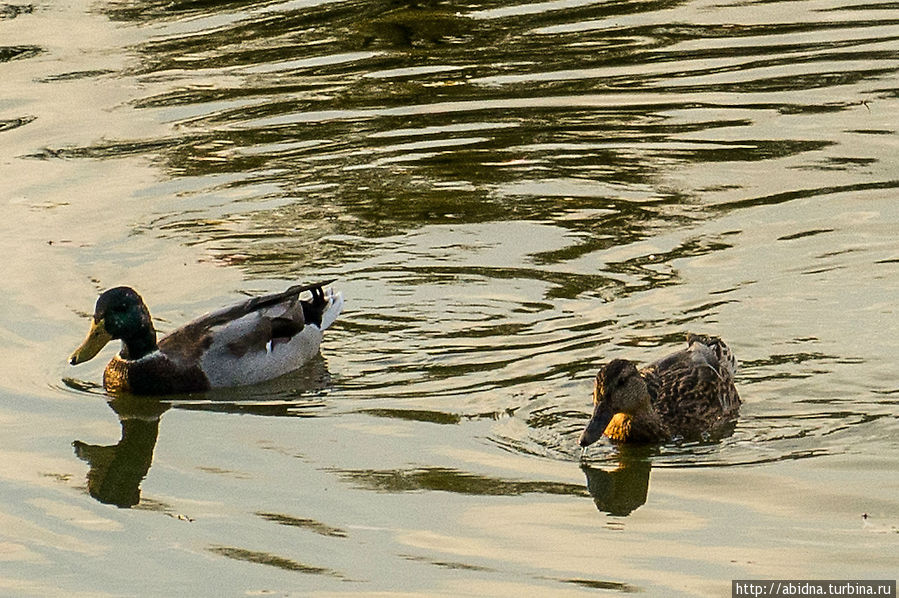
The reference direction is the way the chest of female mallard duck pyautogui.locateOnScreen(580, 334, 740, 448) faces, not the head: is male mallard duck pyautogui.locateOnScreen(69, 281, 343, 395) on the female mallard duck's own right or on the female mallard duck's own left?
on the female mallard duck's own right

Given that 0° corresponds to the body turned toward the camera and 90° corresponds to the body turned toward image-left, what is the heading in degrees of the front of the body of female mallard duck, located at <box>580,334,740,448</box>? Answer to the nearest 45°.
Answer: approximately 45°
